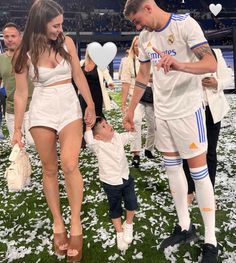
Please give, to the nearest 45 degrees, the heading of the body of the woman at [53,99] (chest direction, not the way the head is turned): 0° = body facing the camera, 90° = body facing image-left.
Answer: approximately 0°

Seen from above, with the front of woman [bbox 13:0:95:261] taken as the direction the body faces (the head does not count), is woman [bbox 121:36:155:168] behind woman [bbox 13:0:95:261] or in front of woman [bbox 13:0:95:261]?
behind

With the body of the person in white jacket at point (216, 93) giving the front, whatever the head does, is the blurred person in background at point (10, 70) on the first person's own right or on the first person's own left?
on the first person's own right

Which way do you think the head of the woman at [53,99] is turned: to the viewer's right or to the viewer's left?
to the viewer's right
